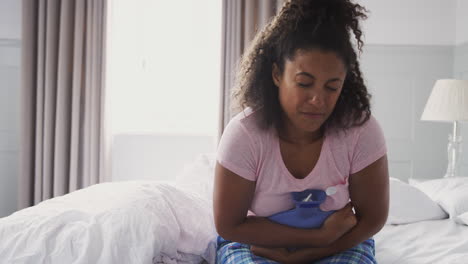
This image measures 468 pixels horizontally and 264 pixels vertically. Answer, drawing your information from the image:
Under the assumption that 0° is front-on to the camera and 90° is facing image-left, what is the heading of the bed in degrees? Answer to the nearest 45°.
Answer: approximately 45°

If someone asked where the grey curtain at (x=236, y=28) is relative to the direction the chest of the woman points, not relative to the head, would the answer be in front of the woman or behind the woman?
behind

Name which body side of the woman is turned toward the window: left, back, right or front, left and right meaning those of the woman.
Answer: back

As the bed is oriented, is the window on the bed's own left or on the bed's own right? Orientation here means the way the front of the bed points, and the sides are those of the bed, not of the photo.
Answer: on the bed's own right
